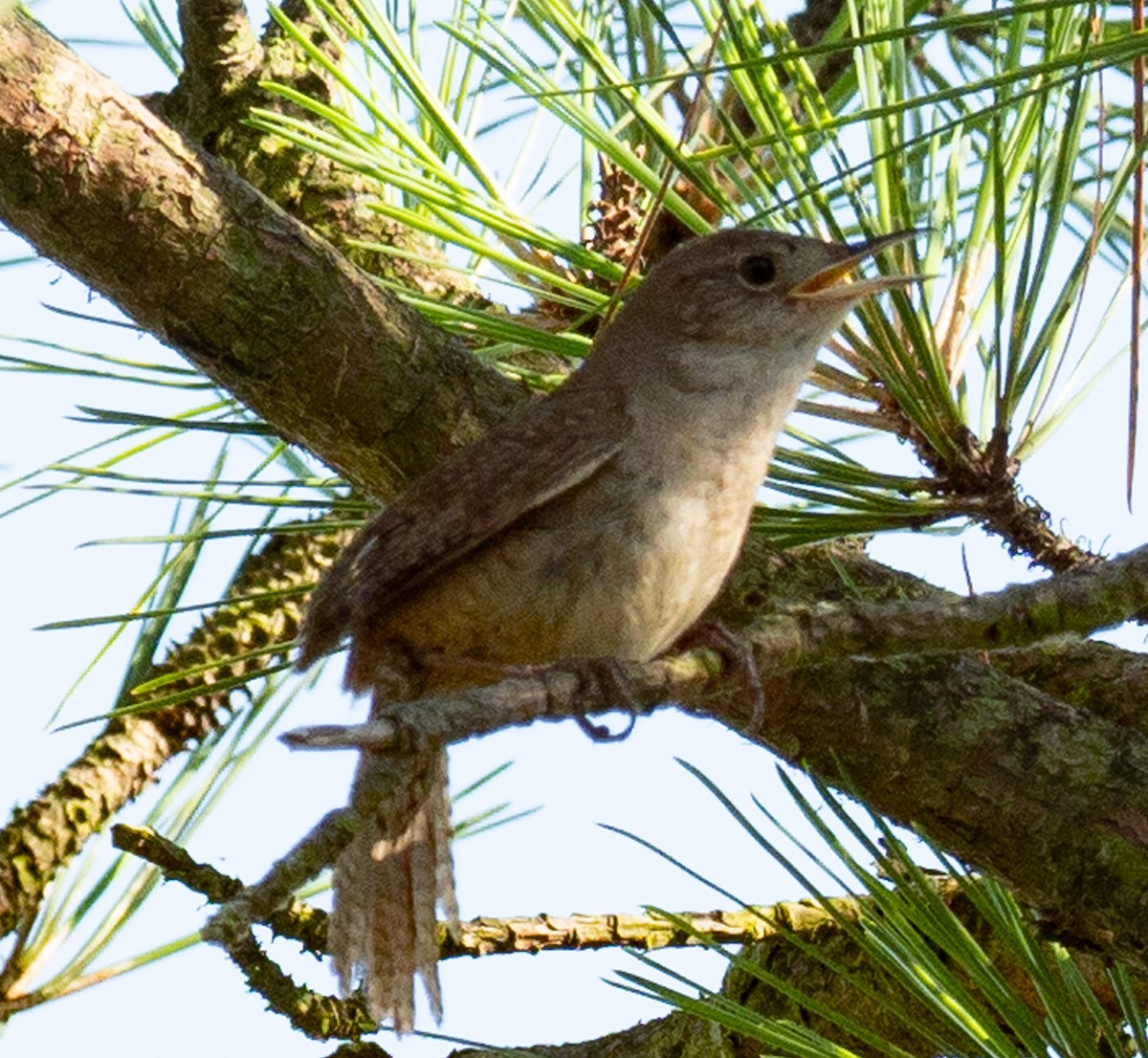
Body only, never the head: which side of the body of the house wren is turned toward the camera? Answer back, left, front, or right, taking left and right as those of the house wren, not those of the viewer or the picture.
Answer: right
